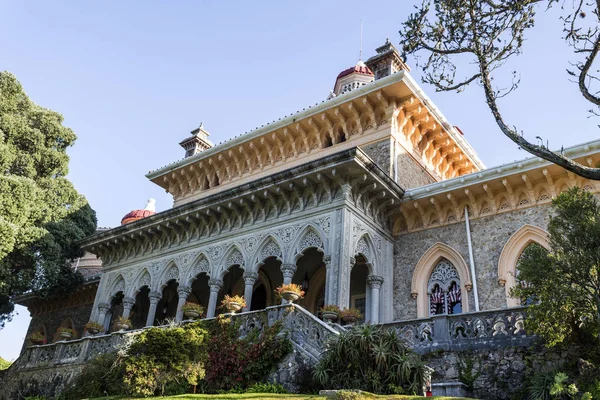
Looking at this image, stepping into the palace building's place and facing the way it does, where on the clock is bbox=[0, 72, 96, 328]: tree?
The tree is roughly at 2 o'clock from the palace building.

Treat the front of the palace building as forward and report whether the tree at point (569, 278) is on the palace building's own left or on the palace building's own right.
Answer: on the palace building's own left

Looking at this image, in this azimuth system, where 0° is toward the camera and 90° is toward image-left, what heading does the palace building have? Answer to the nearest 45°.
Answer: approximately 45°
